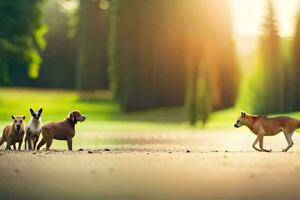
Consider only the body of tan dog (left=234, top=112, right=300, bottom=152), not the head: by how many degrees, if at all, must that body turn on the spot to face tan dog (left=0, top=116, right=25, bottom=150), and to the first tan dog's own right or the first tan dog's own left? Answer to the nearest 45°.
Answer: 0° — it already faces it

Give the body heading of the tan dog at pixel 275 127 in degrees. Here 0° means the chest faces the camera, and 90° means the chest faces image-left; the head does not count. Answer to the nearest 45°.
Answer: approximately 90°

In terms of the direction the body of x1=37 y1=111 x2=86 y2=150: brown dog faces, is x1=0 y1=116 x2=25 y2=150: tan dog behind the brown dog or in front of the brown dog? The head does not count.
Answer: behind

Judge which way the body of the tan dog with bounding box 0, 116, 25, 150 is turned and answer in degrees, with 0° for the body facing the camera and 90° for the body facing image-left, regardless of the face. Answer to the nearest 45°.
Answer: approximately 315°

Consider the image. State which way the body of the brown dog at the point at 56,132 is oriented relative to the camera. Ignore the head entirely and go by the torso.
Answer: to the viewer's right

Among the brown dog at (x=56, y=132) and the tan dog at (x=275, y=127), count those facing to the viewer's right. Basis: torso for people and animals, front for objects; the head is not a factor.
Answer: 1
